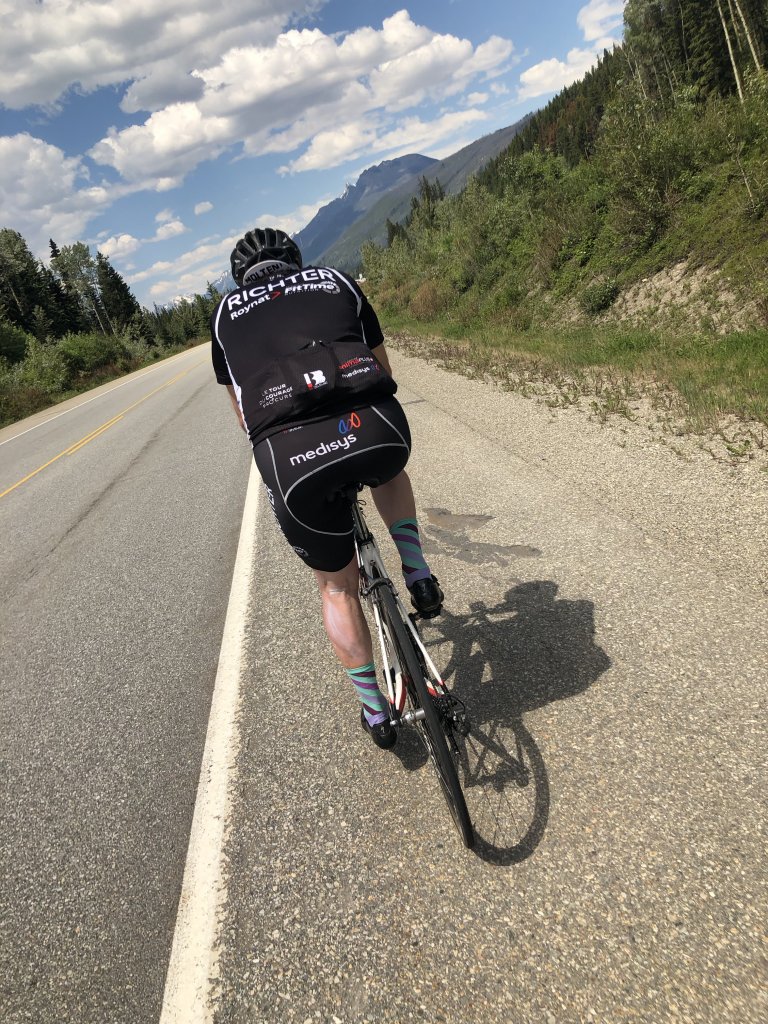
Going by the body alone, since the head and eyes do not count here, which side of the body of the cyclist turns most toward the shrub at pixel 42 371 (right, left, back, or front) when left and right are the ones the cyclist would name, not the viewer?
front

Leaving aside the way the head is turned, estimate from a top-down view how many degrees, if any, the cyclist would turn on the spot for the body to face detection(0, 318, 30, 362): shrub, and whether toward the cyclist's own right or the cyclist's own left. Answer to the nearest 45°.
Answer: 0° — they already face it

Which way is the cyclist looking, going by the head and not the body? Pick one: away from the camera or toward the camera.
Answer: away from the camera

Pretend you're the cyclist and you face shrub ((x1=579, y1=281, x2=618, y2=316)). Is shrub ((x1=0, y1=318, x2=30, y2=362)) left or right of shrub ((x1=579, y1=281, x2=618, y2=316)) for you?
left

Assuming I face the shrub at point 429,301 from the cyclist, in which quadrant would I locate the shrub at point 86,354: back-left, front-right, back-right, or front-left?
front-left

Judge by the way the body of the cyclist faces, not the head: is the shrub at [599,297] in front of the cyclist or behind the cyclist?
in front

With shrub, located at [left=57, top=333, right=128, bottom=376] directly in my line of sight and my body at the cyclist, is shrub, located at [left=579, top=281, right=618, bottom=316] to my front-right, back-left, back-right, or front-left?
front-right

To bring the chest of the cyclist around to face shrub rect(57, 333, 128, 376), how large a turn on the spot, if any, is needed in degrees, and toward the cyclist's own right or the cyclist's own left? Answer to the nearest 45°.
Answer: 0° — they already face it

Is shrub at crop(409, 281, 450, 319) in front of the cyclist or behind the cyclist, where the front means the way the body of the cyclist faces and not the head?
in front

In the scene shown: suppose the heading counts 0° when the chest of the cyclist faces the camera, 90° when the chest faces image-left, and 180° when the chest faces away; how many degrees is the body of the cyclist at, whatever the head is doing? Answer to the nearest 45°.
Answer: approximately 180°
